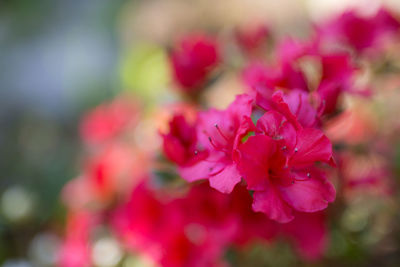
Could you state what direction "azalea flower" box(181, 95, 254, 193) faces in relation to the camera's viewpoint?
facing the viewer and to the left of the viewer
